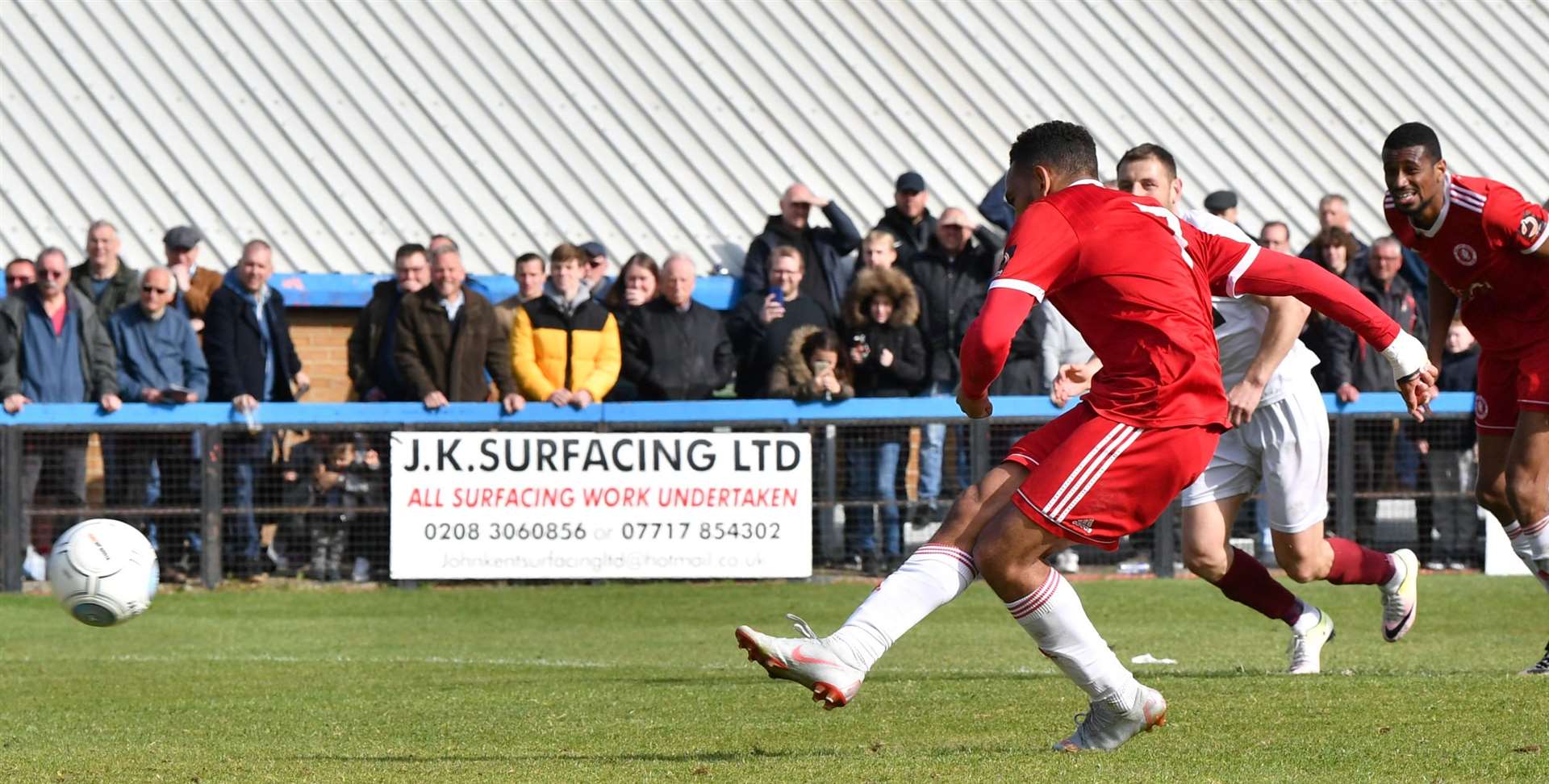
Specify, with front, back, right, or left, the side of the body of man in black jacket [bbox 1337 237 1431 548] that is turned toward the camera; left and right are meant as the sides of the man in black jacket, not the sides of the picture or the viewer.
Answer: front

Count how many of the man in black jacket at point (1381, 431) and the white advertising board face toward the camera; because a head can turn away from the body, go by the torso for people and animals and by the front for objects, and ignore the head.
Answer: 2

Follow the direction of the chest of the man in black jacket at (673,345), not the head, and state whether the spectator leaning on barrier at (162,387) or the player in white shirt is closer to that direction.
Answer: the player in white shirt

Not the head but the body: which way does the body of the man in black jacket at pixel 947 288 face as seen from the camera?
toward the camera

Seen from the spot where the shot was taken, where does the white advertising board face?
facing the viewer

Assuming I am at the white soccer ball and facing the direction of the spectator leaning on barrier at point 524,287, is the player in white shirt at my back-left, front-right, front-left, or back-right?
front-right

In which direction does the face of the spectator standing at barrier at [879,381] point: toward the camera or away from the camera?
toward the camera

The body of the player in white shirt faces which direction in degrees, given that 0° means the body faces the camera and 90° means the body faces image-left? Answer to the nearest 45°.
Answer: approximately 45°

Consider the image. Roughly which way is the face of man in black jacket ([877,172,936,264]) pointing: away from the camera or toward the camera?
toward the camera

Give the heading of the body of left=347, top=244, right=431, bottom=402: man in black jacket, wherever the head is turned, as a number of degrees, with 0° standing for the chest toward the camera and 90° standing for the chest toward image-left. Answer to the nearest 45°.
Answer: approximately 315°

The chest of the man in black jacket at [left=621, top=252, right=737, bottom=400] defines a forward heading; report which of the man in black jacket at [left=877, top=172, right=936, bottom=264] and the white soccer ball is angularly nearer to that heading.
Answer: the white soccer ball
